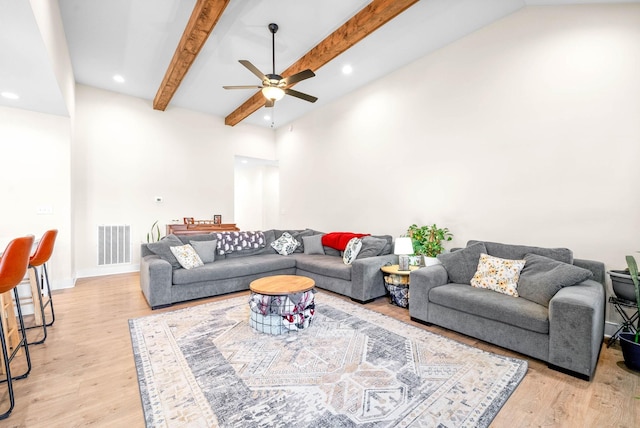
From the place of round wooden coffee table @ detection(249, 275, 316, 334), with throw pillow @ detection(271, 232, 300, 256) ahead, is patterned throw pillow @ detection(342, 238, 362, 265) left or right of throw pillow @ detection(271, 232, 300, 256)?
right

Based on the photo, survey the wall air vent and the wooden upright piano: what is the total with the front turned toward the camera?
2

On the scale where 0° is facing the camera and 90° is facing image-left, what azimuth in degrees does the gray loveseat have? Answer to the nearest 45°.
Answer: approximately 45°

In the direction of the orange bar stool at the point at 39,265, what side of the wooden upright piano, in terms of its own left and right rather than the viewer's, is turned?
front

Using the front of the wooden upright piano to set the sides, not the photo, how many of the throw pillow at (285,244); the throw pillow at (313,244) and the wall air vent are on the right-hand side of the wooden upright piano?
1

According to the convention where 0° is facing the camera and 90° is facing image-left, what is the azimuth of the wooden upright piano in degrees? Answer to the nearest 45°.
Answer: approximately 0°

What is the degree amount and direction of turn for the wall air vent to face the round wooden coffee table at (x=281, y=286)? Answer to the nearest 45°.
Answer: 0° — it already faces it

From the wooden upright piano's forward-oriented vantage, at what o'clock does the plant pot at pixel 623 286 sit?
The plant pot is roughly at 11 o'clock from the wooden upright piano.

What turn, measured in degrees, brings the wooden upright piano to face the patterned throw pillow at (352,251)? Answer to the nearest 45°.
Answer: approximately 45° to its left

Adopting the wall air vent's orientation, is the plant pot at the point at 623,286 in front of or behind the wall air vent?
in front
